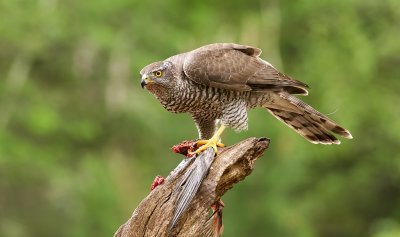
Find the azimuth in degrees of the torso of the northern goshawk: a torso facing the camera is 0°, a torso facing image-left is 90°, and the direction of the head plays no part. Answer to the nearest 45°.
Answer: approximately 90°
